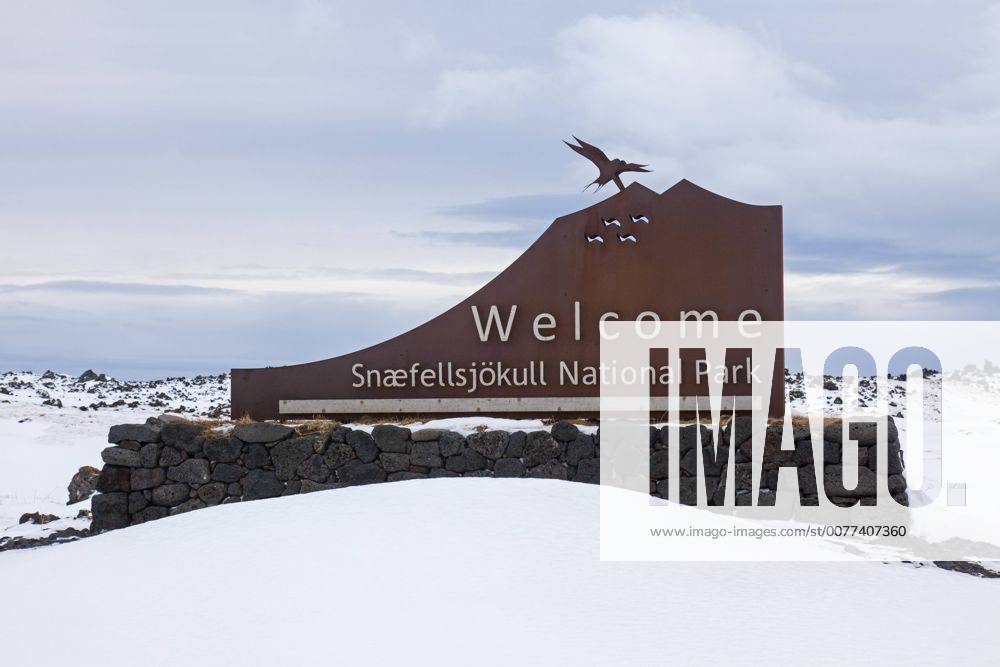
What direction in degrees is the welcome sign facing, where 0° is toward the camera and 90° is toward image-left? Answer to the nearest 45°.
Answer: approximately 0°
